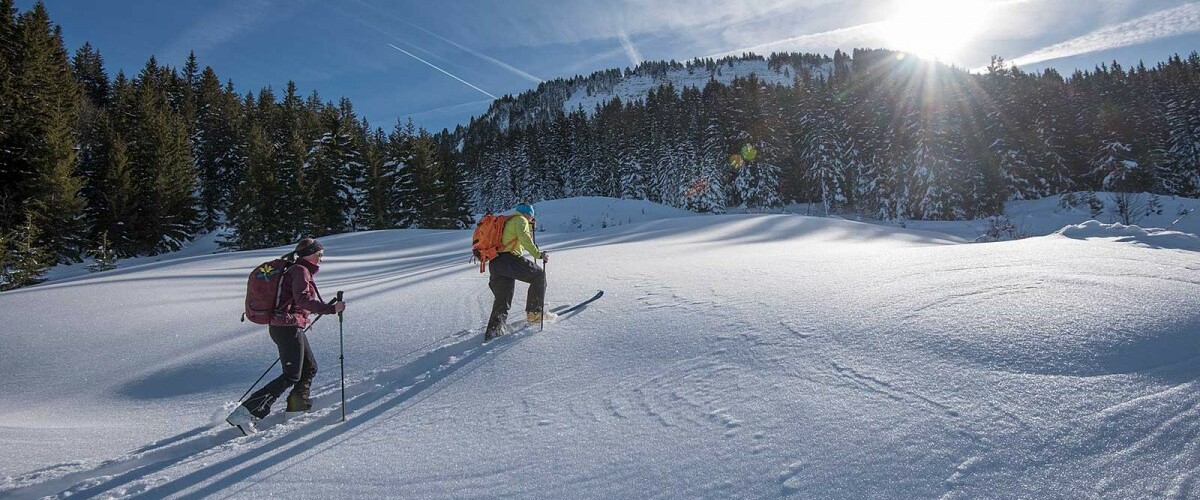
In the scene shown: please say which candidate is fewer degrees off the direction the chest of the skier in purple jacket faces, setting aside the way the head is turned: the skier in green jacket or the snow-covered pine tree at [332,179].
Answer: the skier in green jacket

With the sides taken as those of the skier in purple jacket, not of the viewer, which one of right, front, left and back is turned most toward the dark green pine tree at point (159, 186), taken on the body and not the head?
left

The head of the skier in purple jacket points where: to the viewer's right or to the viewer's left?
to the viewer's right

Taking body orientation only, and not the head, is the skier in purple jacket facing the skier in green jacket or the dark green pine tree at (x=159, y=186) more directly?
the skier in green jacket

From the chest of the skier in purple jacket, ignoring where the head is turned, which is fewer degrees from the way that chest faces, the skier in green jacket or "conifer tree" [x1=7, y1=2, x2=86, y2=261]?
the skier in green jacket

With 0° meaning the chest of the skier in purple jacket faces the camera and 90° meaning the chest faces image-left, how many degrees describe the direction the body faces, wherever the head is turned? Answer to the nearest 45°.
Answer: approximately 270°

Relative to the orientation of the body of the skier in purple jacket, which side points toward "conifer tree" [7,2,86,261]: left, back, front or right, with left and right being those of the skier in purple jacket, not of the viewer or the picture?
left
